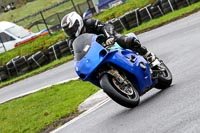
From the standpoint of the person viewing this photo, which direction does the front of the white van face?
facing the viewer and to the right of the viewer

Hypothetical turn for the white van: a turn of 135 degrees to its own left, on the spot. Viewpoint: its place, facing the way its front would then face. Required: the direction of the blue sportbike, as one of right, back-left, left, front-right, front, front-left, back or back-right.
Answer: back

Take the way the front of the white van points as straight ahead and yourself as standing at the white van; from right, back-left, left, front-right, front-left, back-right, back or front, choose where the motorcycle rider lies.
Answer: front-right
